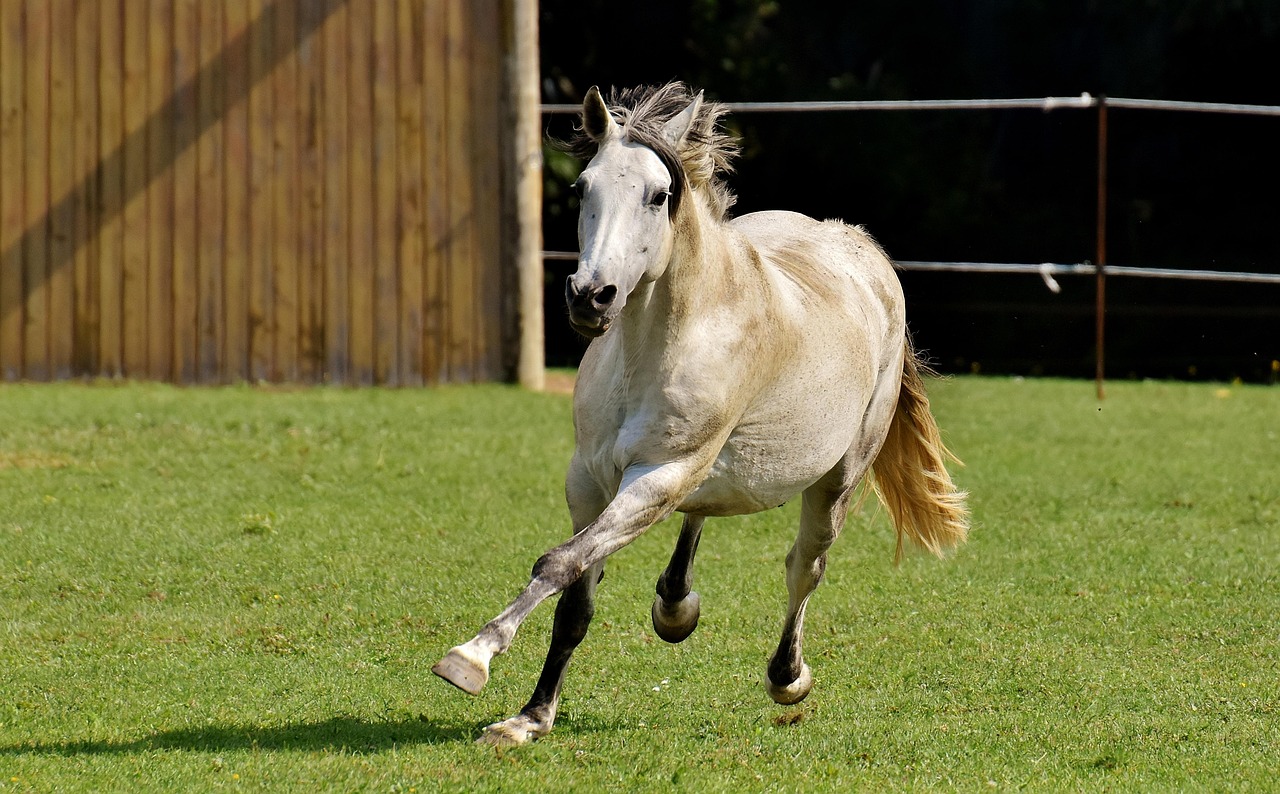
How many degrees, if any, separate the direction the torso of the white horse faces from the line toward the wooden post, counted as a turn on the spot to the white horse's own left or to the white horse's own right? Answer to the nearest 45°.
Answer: approximately 135° to the white horse's own right

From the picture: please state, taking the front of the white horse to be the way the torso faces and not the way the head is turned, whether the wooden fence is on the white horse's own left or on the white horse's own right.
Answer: on the white horse's own right

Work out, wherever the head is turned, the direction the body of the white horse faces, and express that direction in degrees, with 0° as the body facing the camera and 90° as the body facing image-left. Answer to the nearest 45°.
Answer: approximately 45°
